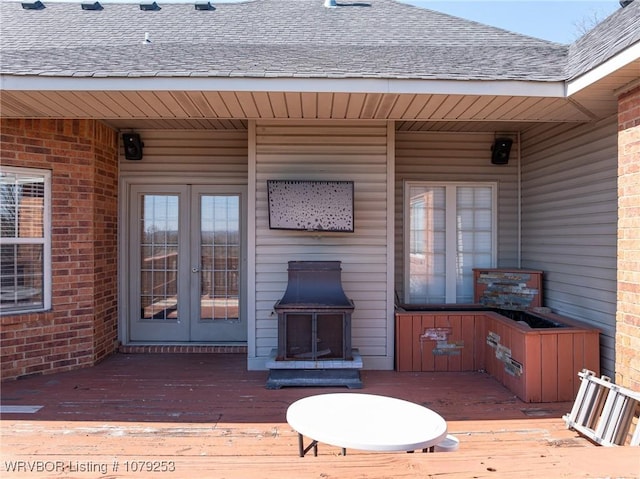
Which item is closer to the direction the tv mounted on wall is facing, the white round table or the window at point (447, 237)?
the white round table

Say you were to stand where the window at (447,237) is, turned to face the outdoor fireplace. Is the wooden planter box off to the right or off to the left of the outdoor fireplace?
left

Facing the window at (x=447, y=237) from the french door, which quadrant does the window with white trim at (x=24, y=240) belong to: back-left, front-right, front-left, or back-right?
back-right

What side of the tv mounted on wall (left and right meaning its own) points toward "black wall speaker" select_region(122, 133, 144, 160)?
right

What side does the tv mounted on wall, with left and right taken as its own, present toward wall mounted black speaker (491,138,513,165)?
left

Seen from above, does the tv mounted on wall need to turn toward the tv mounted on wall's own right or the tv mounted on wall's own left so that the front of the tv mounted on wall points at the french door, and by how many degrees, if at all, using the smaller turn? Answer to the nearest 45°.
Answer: approximately 135° to the tv mounted on wall's own right

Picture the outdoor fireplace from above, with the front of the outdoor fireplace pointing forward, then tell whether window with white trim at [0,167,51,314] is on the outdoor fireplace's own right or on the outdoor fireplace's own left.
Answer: on the outdoor fireplace's own right

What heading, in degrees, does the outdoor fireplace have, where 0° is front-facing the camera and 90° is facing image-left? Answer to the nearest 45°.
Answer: approximately 0°

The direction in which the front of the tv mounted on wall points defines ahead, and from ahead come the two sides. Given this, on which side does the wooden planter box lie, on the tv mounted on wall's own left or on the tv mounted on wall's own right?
on the tv mounted on wall's own left

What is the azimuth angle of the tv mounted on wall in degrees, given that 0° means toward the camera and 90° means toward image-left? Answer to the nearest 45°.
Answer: approximately 0°

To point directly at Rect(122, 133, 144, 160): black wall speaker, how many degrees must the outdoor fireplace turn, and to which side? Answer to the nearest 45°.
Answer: approximately 135° to its right

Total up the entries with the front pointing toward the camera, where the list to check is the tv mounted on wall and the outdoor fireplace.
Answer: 2

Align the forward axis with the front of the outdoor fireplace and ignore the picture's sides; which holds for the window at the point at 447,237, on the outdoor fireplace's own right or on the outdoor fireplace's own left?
on the outdoor fireplace's own left
